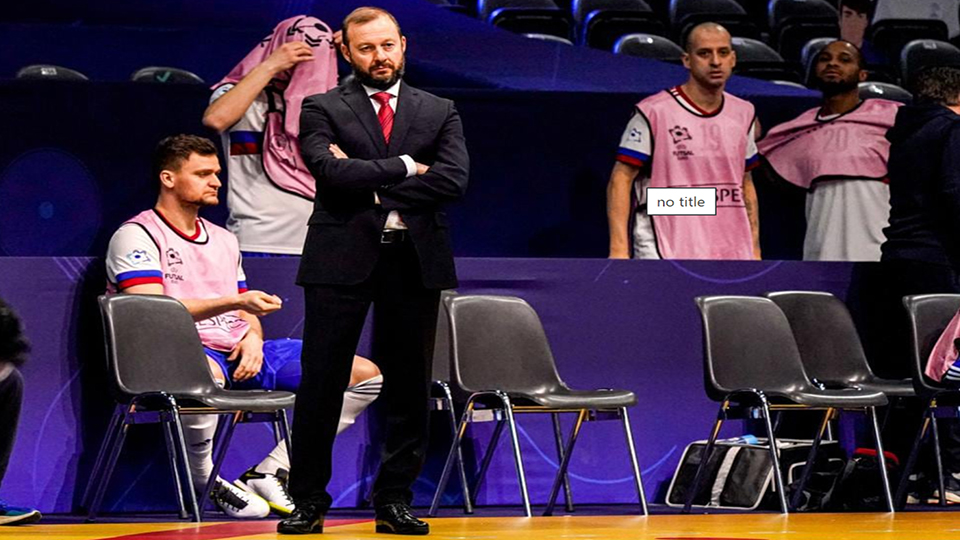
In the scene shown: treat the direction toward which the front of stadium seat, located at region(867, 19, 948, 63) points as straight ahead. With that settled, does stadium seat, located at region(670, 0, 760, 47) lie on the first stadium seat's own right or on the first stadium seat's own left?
on the first stadium seat's own right

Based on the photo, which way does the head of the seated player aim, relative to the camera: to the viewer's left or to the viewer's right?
to the viewer's right

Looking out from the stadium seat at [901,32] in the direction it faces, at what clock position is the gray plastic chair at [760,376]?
The gray plastic chair is roughly at 12 o'clock from the stadium seat.

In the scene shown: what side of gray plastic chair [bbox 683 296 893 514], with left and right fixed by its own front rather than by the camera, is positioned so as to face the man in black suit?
right

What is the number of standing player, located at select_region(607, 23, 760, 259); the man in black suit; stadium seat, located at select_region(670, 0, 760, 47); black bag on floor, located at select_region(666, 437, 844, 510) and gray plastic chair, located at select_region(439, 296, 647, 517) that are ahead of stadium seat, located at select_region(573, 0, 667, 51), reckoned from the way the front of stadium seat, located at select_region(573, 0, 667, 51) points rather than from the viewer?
4

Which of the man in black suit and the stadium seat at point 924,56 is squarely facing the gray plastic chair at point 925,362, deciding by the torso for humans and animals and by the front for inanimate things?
the stadium seat

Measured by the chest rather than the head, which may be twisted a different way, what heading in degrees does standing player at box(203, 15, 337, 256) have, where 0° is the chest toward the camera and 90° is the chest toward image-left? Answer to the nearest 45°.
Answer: approximately 315°

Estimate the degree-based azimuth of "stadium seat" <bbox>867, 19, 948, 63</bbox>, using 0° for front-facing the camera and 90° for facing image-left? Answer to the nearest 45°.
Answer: approximately 0°
